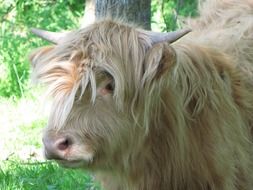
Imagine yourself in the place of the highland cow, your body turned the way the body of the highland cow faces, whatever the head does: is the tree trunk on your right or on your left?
on your right

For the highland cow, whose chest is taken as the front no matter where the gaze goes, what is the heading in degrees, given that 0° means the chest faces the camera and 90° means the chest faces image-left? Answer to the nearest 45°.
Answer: approximately 45°
